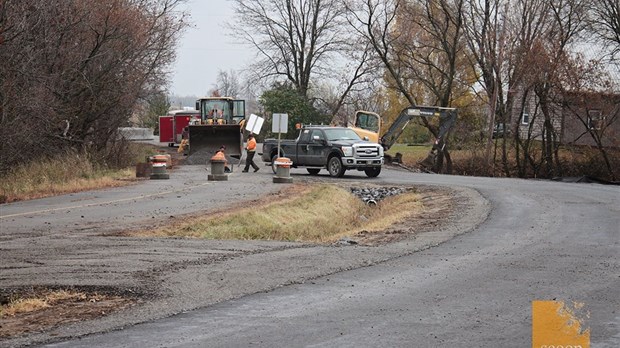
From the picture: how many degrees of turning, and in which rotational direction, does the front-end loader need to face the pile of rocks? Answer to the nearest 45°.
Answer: approximately 45° to its left

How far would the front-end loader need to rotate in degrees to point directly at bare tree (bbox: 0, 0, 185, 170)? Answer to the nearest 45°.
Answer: approximately 45° to its right

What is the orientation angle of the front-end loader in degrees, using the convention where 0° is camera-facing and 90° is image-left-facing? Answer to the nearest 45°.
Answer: approximately 0°

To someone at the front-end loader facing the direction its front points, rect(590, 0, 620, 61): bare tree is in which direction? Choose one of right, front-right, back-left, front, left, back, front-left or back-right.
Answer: left

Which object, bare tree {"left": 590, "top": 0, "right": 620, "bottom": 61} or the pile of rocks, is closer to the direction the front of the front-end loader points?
the pile of rocks
